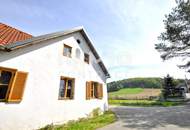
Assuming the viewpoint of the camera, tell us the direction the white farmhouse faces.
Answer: facing the viewer and to the right of the viewer
